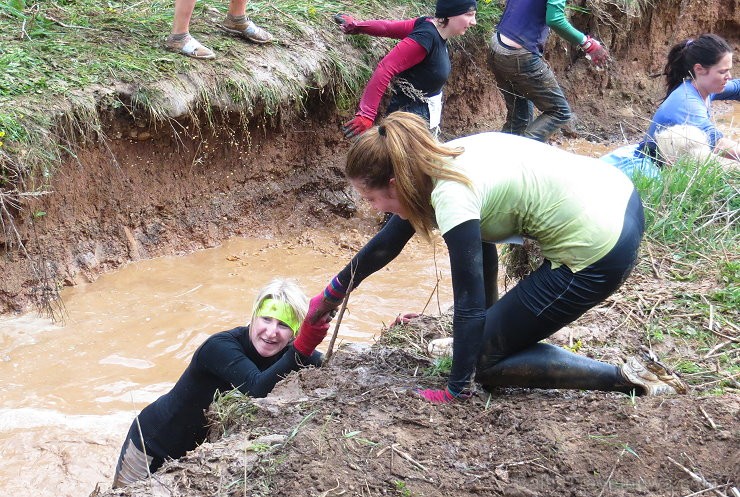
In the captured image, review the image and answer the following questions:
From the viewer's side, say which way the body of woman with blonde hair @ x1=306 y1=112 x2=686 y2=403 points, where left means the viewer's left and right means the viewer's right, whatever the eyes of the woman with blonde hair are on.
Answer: facing to the left of the viewer

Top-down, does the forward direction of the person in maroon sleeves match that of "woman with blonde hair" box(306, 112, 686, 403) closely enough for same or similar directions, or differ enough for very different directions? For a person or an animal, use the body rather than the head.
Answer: very different directions

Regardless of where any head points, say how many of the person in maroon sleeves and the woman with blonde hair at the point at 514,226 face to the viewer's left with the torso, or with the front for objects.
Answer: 1

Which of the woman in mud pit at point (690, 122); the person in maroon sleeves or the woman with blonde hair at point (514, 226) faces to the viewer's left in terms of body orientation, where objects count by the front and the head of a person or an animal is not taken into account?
the woman with blonde hair

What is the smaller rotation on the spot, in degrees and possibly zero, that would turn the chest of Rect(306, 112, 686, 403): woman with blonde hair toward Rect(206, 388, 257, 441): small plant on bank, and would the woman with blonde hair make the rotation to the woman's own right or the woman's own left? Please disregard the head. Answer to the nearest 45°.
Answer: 0° — they already face it

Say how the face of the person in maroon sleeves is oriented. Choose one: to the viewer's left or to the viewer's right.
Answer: to the viewer's right

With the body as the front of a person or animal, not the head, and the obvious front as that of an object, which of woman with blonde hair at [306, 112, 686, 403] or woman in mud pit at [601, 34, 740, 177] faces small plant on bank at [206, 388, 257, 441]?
the woman with blonde hair
